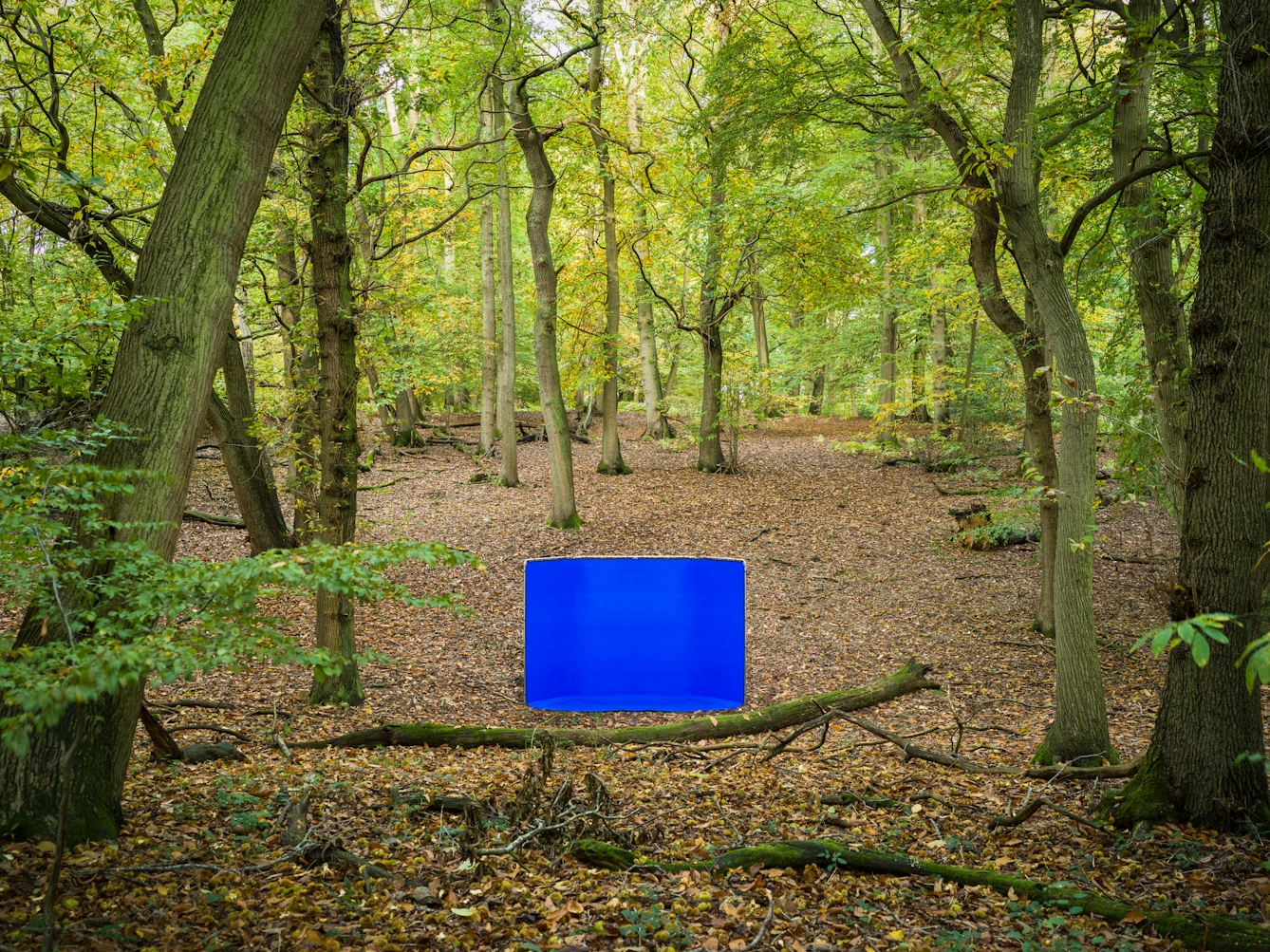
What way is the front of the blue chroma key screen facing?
toward the camera

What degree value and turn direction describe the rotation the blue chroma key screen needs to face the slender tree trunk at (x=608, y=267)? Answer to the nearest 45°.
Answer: approximately 180°

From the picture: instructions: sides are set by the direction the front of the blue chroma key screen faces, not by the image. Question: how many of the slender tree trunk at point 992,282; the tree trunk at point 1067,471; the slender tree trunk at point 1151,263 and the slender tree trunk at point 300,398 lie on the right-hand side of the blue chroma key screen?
1

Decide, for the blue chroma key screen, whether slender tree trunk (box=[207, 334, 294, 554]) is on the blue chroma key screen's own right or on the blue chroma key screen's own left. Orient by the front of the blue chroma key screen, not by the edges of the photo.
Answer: on the blue chroma key screen's own right

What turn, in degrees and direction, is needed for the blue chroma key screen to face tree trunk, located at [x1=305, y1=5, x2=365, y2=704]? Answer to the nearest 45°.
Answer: approximately 45° to its right

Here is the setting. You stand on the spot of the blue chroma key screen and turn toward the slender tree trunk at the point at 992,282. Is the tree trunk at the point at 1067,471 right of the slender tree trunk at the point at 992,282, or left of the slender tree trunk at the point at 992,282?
right

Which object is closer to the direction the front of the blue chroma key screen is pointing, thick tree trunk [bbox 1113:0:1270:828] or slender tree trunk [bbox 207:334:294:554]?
the thick tree trunk

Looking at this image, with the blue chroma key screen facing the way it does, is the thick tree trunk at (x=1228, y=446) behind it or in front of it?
in front

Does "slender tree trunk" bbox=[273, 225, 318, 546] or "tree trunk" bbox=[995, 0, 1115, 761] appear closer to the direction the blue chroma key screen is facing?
the tree trunk

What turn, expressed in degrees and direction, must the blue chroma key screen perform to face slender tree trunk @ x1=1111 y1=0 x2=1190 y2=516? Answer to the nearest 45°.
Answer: approximately 90° to its left

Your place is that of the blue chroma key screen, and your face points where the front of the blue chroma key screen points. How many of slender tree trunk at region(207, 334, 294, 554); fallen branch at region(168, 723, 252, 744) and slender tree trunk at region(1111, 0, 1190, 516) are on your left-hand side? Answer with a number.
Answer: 1

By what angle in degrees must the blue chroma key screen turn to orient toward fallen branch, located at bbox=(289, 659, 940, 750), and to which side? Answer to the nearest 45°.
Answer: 0° — it already faces it
